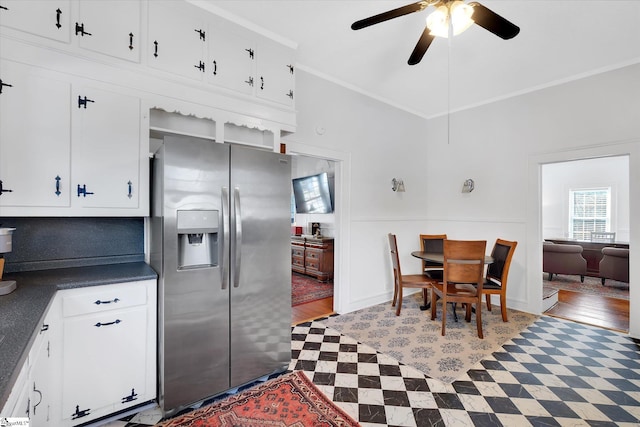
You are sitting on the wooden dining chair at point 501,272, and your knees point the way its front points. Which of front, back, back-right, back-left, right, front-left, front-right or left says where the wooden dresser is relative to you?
front-right

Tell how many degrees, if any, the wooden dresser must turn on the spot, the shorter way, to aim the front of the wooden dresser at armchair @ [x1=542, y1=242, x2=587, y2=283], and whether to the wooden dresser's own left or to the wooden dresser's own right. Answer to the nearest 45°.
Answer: approximately 135° to the wooden dresser's own left

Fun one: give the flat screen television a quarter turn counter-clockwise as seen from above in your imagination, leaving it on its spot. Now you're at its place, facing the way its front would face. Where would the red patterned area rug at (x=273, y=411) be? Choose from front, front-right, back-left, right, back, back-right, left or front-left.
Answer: front-right

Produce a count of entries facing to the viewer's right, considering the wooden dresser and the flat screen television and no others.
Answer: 0

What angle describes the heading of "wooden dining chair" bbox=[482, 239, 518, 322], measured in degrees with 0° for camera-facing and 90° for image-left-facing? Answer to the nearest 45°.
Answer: approximately 45°

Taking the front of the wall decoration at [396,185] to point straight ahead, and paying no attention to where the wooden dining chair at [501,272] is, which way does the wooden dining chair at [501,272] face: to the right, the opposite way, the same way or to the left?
to the right

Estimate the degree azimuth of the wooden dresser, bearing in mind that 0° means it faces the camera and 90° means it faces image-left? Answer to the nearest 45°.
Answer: approximately 45°

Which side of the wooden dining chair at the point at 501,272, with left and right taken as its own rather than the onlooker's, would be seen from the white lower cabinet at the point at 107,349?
front

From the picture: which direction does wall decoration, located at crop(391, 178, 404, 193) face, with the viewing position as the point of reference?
facing the viewer and to the right of the viewer

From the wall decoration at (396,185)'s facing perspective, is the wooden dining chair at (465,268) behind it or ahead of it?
ahead

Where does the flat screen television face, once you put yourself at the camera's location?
facing the viewer and to the left of the viewer
